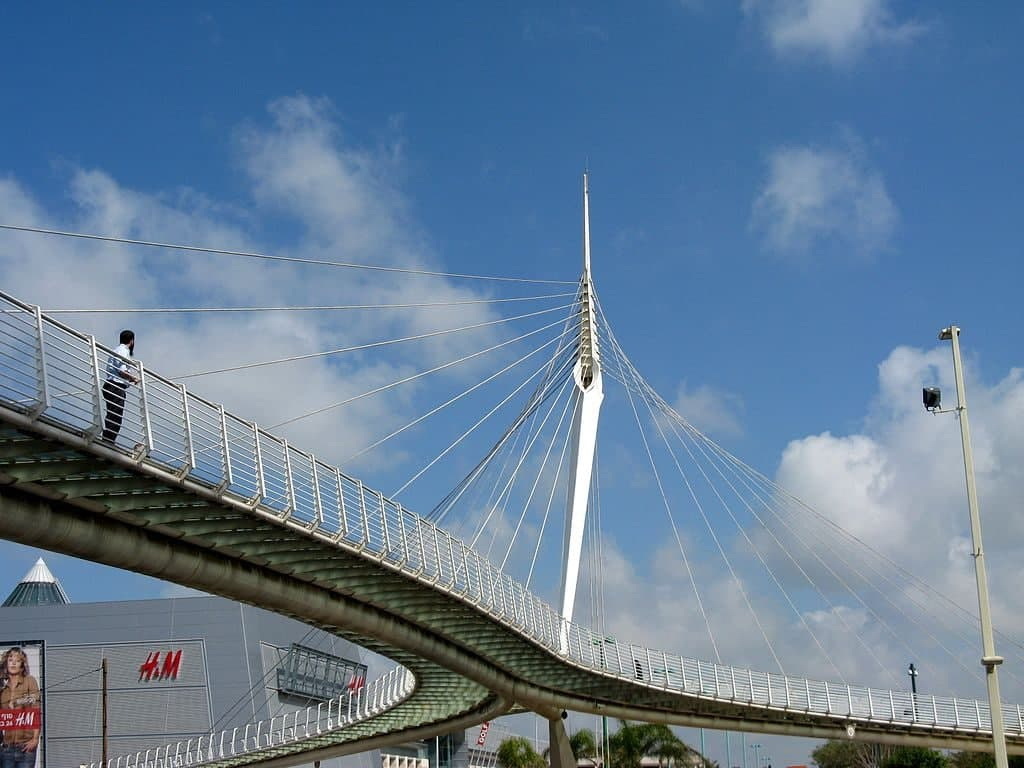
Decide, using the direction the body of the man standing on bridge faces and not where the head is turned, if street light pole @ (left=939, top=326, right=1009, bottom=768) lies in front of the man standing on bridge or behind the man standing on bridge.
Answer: in front

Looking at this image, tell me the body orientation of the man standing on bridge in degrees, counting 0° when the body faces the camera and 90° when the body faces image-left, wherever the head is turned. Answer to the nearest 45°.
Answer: approximately 270°
